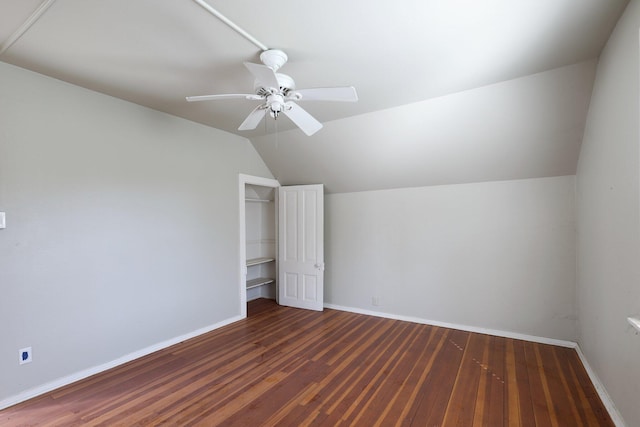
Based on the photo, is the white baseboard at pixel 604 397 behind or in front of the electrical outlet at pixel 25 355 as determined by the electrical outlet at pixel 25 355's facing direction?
in front

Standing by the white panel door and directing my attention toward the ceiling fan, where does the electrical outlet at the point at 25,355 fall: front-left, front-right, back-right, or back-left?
front-right

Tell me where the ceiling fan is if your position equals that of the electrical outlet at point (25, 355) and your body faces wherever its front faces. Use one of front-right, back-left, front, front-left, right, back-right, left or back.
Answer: front-left

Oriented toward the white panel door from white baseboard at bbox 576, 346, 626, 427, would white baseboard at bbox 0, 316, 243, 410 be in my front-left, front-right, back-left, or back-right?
front-left

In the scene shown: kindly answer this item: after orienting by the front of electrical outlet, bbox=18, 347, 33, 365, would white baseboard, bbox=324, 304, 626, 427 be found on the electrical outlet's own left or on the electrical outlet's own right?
on the electrical outlet's own left

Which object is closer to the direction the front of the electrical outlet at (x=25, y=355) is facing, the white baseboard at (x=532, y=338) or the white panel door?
the white baseboard

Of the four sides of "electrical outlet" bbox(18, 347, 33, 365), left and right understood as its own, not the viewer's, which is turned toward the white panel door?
left

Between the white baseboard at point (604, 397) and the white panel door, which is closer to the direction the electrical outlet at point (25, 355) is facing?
the white baseboard
